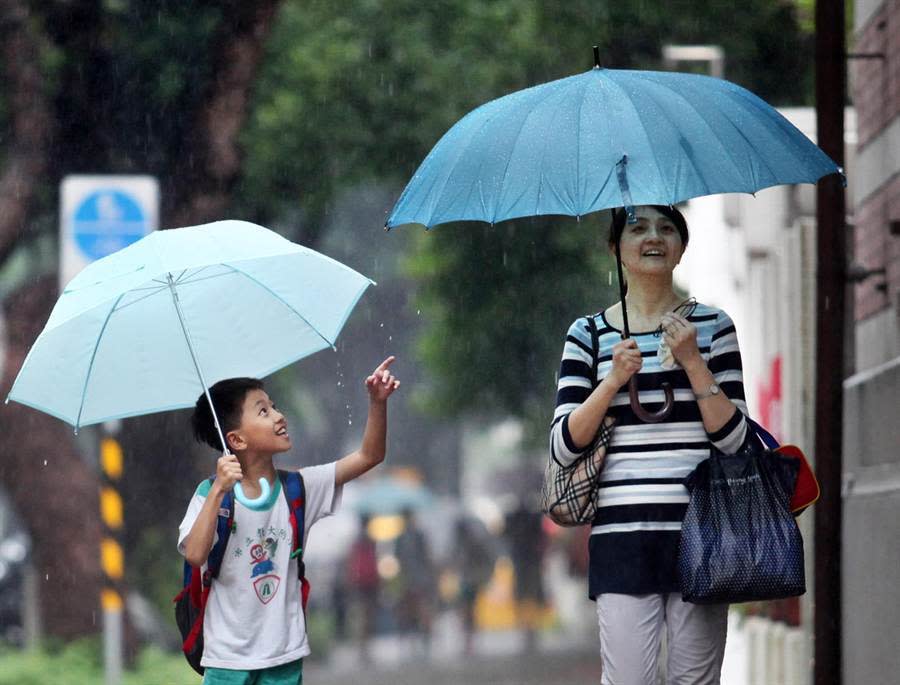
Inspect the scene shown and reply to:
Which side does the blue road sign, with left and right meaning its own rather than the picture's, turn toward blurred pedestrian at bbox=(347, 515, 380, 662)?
back

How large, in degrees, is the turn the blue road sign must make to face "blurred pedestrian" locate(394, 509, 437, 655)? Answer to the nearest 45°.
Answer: approximately 180°

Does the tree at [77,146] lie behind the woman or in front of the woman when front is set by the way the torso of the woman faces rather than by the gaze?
behind

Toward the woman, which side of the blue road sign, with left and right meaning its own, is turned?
front

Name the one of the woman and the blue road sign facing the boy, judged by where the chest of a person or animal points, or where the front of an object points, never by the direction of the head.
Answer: the blue road sign

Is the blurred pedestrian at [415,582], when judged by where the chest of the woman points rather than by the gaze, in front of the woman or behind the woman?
behind

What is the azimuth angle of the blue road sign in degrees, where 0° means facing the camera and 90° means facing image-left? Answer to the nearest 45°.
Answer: approximately 0°

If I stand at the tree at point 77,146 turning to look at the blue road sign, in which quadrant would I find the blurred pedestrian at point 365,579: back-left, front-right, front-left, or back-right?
back-left

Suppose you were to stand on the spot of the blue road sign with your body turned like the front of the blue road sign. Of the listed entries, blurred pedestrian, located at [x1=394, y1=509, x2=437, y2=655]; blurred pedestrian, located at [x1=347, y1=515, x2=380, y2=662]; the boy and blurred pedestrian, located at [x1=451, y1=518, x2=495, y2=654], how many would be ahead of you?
1

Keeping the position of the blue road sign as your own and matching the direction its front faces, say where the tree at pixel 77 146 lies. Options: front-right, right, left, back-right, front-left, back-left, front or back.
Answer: back

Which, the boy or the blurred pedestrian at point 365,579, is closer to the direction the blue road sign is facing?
the boy

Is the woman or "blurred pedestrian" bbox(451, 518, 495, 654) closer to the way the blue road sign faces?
the woman

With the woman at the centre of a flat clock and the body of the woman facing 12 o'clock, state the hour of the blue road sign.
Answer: The blue road sign is roughly at 5 o'clock from the woman.
